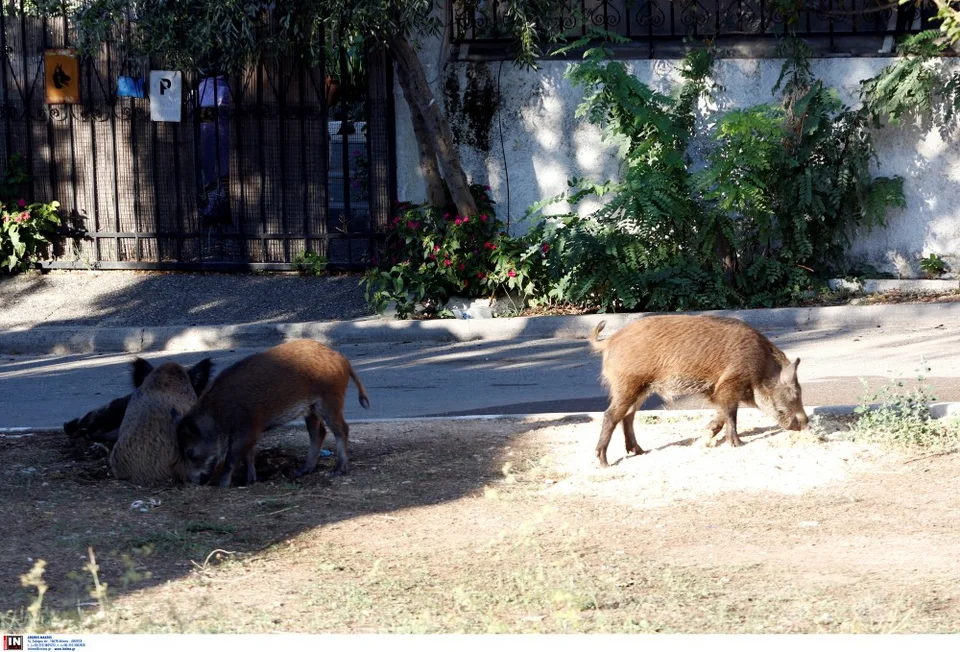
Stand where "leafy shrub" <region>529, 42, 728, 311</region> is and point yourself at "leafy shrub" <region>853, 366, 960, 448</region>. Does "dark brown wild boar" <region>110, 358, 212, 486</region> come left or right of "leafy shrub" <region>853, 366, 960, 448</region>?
right

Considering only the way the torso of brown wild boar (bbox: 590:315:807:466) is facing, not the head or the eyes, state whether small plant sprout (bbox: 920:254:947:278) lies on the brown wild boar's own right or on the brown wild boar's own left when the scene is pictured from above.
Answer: on the brown wild boar's own left

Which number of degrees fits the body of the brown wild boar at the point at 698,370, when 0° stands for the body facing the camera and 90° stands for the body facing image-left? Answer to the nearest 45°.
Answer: approximately 270°

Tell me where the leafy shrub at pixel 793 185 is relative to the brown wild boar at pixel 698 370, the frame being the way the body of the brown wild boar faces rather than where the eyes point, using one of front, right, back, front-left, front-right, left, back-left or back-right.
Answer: left

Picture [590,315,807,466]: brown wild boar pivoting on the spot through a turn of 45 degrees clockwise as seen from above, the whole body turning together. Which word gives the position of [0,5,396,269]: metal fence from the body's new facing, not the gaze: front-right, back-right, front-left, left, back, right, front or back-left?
back
